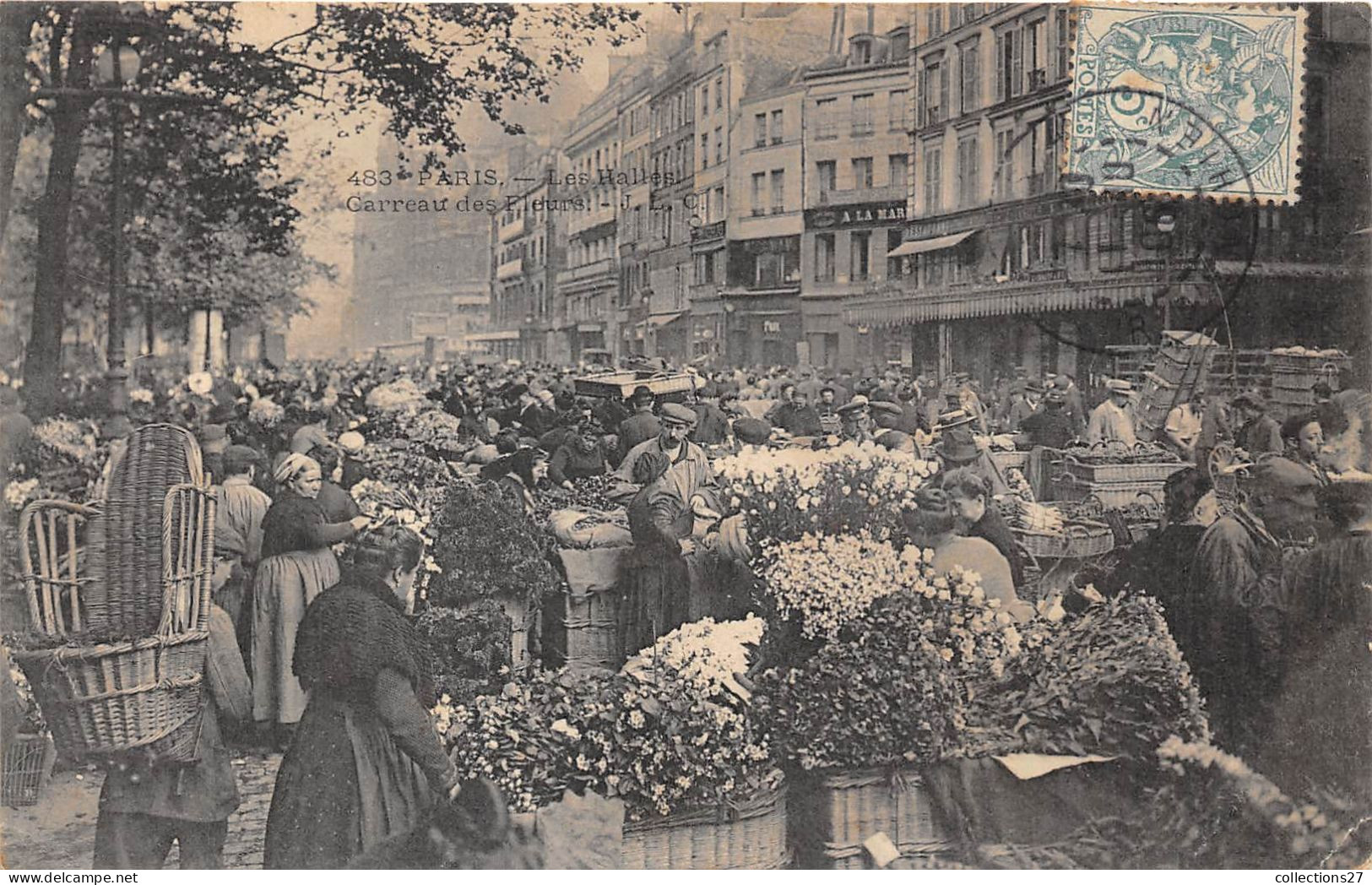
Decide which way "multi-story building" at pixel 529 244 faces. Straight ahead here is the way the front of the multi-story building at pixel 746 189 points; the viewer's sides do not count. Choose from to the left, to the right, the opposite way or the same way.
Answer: the same way

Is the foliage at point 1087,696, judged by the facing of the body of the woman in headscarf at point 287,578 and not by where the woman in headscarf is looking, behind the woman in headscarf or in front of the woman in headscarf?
in front

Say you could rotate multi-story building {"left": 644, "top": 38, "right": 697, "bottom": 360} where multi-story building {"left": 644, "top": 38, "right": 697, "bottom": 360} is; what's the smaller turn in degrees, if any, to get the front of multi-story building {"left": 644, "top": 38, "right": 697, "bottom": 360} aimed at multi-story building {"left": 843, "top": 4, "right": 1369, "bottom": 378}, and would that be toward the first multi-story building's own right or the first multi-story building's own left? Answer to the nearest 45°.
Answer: approximately 135° to the first multi-story building's own left

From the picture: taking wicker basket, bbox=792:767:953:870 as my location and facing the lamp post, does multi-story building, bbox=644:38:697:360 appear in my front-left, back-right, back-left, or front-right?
front-right

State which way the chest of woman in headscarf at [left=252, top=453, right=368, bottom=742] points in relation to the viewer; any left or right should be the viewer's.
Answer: facing to the right of the viewer

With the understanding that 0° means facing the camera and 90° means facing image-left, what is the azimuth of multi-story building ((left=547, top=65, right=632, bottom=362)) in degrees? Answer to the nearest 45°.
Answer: approximately 45°

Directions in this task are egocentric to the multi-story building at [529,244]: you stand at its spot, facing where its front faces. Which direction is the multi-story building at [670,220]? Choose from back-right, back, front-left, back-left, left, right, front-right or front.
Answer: back-left

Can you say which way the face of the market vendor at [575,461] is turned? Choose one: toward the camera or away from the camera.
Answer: toward the camera
